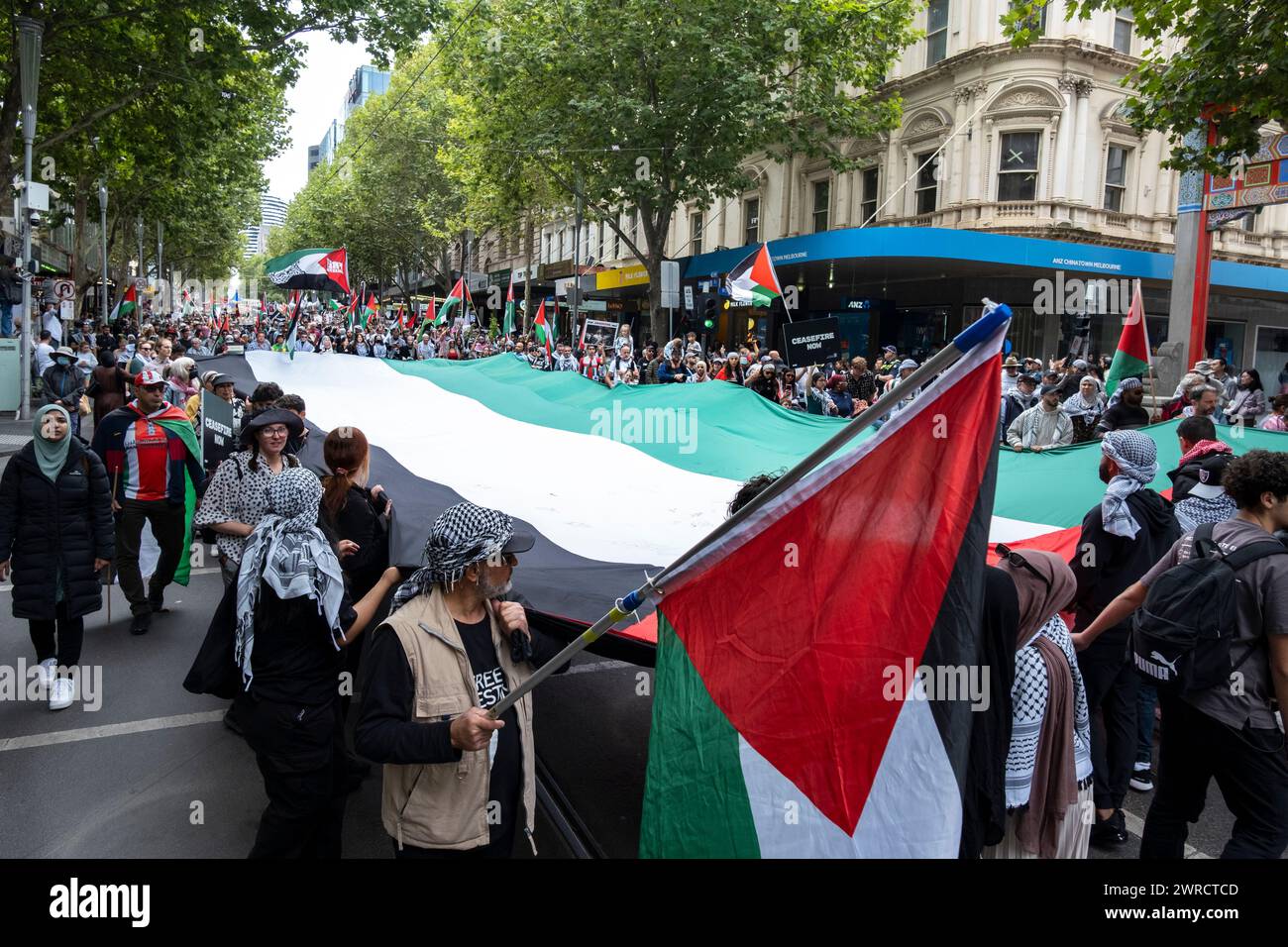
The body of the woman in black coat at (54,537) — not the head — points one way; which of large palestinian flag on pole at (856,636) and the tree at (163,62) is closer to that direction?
the large palestinian flag on pole

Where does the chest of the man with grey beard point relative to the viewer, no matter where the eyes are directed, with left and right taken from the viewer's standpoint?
facing the viewer and to the right of the viewer

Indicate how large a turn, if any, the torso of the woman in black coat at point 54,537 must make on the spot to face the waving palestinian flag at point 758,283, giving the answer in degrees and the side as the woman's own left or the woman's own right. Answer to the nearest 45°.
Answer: approximately 135° to the woman's own left

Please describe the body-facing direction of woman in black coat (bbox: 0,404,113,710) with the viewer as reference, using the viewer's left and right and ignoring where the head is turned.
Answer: facing the viewer

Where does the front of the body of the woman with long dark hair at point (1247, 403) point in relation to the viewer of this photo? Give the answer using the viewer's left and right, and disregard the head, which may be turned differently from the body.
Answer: facing the viewer and to the left of the viewer

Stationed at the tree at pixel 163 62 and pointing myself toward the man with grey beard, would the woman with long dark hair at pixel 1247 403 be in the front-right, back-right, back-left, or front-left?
front-left

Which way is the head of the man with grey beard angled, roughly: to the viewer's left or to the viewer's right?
to the viewer's right

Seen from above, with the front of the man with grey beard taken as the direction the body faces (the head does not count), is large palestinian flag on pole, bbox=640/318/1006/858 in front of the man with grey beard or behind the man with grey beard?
in front

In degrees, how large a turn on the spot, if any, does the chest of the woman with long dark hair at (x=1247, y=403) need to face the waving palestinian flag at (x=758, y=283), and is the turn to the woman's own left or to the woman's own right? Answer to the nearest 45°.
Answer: approximately 45° to the woman's own right

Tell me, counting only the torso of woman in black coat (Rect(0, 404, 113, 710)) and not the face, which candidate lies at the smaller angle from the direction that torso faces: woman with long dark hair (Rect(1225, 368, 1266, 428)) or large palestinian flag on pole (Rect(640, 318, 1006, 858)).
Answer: the large palestinian flag on pole

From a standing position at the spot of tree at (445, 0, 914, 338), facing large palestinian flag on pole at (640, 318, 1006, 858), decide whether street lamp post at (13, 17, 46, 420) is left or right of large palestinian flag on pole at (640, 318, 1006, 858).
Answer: right

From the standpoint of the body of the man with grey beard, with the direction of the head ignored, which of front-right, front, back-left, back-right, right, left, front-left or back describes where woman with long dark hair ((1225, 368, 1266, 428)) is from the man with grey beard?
left
